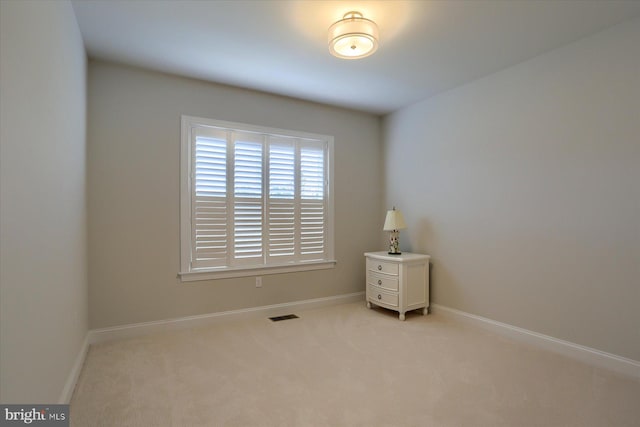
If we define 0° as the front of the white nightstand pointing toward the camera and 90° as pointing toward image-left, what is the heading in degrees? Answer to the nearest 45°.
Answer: approximately 45°

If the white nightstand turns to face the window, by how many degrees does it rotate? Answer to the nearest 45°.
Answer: approximately 45° to its right
